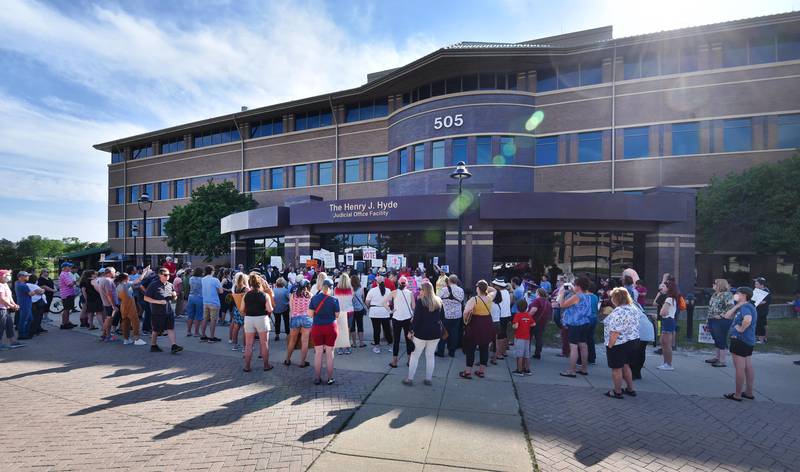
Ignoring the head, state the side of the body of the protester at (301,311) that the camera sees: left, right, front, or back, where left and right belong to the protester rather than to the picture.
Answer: back

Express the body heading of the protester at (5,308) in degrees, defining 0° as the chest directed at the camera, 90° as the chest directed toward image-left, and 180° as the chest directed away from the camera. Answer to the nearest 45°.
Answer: approximately 270°

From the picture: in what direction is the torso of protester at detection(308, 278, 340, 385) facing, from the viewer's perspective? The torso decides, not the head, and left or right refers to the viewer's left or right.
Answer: facing away from the viewer

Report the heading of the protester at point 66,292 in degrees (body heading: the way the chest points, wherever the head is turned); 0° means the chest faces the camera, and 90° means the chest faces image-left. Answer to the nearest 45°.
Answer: approximately 270°

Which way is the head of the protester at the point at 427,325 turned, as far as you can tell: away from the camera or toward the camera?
away from the camera

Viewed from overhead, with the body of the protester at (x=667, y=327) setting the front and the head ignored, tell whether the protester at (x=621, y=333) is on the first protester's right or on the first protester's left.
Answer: on the first protester's left

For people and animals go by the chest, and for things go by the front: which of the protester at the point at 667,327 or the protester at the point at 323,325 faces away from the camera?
the protester at the point at 323,325

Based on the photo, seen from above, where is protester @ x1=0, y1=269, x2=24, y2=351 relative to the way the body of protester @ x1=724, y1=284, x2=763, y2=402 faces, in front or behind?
in front

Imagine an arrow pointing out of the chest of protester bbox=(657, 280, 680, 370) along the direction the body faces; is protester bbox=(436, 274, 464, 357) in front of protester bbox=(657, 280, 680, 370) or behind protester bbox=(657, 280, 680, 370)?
in front

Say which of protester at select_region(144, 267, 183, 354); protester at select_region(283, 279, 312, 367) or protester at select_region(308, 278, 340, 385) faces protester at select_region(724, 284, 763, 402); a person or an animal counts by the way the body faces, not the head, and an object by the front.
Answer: protester at select_region(144, 267, 183, 354)

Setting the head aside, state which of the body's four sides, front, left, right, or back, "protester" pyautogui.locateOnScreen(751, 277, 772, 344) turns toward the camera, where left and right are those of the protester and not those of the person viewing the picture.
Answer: left

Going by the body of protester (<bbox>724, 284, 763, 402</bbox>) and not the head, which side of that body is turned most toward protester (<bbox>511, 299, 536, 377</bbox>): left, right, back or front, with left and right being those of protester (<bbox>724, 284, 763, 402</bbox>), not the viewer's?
front

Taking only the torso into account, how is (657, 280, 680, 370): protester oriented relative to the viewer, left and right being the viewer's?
facing to the left of the viewer
